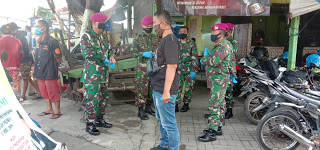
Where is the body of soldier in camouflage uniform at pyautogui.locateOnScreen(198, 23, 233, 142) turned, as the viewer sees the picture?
to the viewer's left

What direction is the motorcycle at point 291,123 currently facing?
to the viewer's right

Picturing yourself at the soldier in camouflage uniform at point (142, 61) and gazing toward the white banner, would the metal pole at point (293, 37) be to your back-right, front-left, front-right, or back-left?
back-left

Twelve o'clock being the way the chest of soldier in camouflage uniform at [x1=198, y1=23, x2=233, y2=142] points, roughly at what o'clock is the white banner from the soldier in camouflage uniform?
The white banner is roughly at 10 o'clock from the soldier in camouflage uniform.

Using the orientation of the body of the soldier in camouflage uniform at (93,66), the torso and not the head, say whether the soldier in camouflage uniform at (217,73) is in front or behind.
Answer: in front

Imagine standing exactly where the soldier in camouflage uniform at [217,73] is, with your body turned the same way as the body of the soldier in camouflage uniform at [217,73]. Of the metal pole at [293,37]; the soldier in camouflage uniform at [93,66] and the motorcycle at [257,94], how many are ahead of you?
1

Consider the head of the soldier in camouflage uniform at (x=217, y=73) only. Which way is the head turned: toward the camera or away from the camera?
toward the camera

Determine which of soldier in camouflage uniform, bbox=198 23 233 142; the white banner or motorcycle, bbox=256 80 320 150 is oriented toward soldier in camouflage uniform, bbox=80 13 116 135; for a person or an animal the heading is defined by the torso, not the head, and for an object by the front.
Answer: soldier in camouflage uniform, bbox=198 23 233 142

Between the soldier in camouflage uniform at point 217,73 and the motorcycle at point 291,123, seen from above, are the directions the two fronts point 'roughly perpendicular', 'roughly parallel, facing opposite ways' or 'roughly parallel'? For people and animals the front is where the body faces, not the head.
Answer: roughly parallel, facing opposite ways

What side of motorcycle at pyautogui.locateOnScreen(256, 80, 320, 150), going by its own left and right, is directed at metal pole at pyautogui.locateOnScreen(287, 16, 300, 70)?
left

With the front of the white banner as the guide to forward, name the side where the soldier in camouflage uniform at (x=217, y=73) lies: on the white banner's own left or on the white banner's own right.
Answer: on the white banner's own left

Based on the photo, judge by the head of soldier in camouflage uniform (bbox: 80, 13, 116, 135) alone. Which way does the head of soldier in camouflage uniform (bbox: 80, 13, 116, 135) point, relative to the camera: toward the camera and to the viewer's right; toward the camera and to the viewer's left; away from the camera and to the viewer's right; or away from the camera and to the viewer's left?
toward the camera and to the viewer's right

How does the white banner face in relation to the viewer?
toward the camera
